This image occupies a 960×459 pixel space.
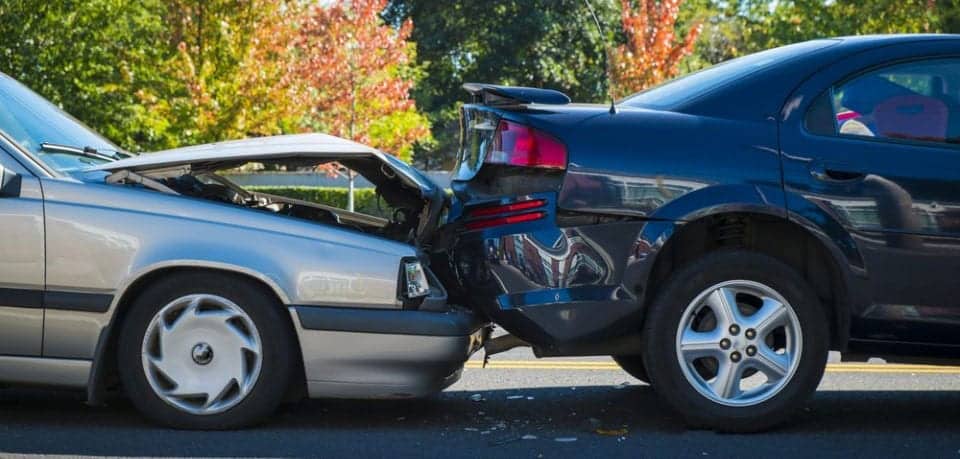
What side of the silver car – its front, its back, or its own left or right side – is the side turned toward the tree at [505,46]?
left

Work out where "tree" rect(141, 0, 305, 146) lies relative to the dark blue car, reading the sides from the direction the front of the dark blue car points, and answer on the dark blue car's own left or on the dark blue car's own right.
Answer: on the dark blue car's own left

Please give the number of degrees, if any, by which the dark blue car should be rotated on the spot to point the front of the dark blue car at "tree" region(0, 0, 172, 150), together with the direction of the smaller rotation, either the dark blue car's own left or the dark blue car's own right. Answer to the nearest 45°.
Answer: approximately 135° to the dark blue car's own left

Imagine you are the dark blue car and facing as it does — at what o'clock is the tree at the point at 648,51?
The tree is roughly at 9 o'clock from the dark blue car.

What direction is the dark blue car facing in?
to the viewer's right

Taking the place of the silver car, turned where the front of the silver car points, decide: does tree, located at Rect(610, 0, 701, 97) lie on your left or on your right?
on your left

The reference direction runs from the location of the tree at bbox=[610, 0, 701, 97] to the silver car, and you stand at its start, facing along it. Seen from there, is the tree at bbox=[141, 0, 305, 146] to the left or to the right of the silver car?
right

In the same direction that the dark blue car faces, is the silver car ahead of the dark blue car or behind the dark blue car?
behind

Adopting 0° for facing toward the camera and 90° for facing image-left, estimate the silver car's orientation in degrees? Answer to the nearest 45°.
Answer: approximately 270°

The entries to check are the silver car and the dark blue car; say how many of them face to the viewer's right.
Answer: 2
